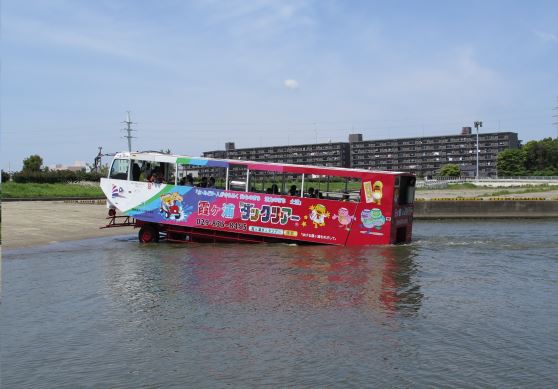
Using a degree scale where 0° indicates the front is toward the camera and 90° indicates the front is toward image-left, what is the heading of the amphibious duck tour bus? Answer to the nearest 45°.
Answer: approximately 90°
